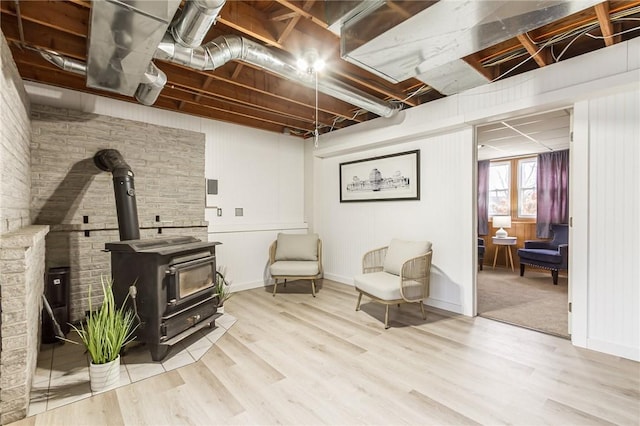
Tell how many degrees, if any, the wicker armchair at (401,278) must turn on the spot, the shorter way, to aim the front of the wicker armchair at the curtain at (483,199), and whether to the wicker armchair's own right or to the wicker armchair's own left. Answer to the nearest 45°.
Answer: approximately 180°

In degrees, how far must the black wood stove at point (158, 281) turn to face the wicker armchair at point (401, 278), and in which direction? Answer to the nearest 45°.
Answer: approximately 45° to its left

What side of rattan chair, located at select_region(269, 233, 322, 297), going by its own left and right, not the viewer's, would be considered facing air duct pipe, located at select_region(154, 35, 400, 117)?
front

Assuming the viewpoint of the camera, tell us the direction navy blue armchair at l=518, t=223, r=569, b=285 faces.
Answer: facing the viewer and to the left of the viewer

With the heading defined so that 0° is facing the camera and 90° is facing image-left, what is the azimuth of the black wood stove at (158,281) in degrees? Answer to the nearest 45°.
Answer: approximately 315°

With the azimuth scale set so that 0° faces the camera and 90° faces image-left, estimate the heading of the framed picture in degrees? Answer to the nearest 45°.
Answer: approximately 45°

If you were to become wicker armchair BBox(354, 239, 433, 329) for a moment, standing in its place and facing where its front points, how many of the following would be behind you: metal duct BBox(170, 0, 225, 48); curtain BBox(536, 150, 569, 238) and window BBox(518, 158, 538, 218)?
2

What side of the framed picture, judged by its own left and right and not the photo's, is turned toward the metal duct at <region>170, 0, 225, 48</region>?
front
